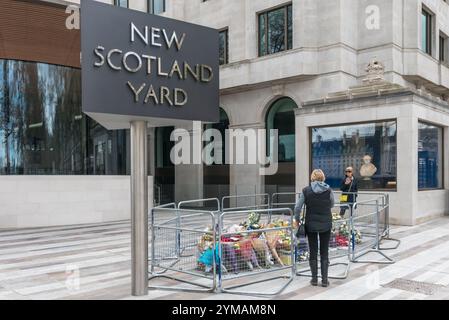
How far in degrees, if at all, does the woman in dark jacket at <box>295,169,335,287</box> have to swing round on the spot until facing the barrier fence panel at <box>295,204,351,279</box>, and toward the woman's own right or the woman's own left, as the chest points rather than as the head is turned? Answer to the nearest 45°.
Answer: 0° — they already face it

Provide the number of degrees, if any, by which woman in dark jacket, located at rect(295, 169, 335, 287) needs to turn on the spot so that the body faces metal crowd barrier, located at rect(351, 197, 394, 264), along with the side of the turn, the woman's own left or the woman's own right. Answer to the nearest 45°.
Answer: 0° — they already face it

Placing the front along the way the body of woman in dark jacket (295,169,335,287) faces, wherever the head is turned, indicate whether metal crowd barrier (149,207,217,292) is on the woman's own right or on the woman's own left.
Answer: on the woman's own left

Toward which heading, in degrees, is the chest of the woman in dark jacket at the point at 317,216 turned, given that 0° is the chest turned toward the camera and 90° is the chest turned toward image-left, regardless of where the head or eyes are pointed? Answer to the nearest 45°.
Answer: approximately 180°

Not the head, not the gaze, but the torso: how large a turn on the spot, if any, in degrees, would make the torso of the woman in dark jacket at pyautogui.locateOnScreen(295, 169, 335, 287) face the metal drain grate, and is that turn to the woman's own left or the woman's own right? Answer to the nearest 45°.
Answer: approximately 90° to the woman's own right

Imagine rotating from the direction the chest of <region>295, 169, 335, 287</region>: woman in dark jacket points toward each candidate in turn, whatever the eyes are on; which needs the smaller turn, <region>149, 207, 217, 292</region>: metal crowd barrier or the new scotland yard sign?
the metal crowd barrier

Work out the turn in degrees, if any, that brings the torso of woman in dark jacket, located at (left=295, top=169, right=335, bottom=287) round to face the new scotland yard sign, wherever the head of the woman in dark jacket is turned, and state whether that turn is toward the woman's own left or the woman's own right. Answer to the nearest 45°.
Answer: approximately 135° to the woman's own left

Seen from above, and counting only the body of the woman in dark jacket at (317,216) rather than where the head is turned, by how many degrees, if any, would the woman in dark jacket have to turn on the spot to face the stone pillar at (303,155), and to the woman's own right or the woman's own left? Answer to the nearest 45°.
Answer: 0° — they already face it
